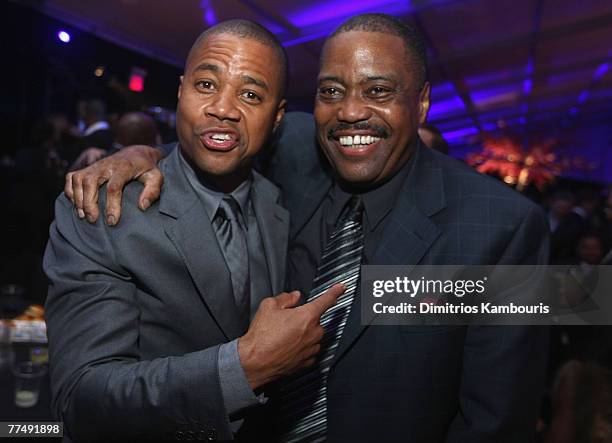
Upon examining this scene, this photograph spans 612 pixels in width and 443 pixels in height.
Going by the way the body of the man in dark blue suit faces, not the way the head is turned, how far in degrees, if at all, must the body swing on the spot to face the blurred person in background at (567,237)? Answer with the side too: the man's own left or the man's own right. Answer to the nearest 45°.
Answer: approximately 180°

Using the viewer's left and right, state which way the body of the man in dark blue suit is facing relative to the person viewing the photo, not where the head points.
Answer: facing the viewer and to the left of the viewer

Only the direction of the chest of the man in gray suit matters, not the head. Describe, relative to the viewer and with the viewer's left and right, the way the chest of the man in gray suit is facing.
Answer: facing the viewer and to the right of the viewer

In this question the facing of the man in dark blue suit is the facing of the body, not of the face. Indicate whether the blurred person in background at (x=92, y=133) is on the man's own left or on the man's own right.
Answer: on the man's own right

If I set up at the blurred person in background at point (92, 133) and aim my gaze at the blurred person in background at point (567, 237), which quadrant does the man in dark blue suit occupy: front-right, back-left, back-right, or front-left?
front-right

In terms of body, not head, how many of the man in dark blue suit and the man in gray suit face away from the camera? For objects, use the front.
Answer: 0

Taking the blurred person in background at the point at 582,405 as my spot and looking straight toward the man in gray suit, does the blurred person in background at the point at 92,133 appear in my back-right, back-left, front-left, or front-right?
front-right

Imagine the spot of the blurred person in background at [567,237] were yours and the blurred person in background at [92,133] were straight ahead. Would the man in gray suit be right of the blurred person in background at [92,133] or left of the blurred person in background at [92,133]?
left

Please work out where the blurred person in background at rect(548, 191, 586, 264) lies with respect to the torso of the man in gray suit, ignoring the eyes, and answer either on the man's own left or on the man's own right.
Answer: on the man's own left

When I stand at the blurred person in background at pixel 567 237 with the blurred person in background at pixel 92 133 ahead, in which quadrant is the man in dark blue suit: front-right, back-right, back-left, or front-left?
front-left

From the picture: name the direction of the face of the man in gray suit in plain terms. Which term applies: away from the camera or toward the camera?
toward the camera
